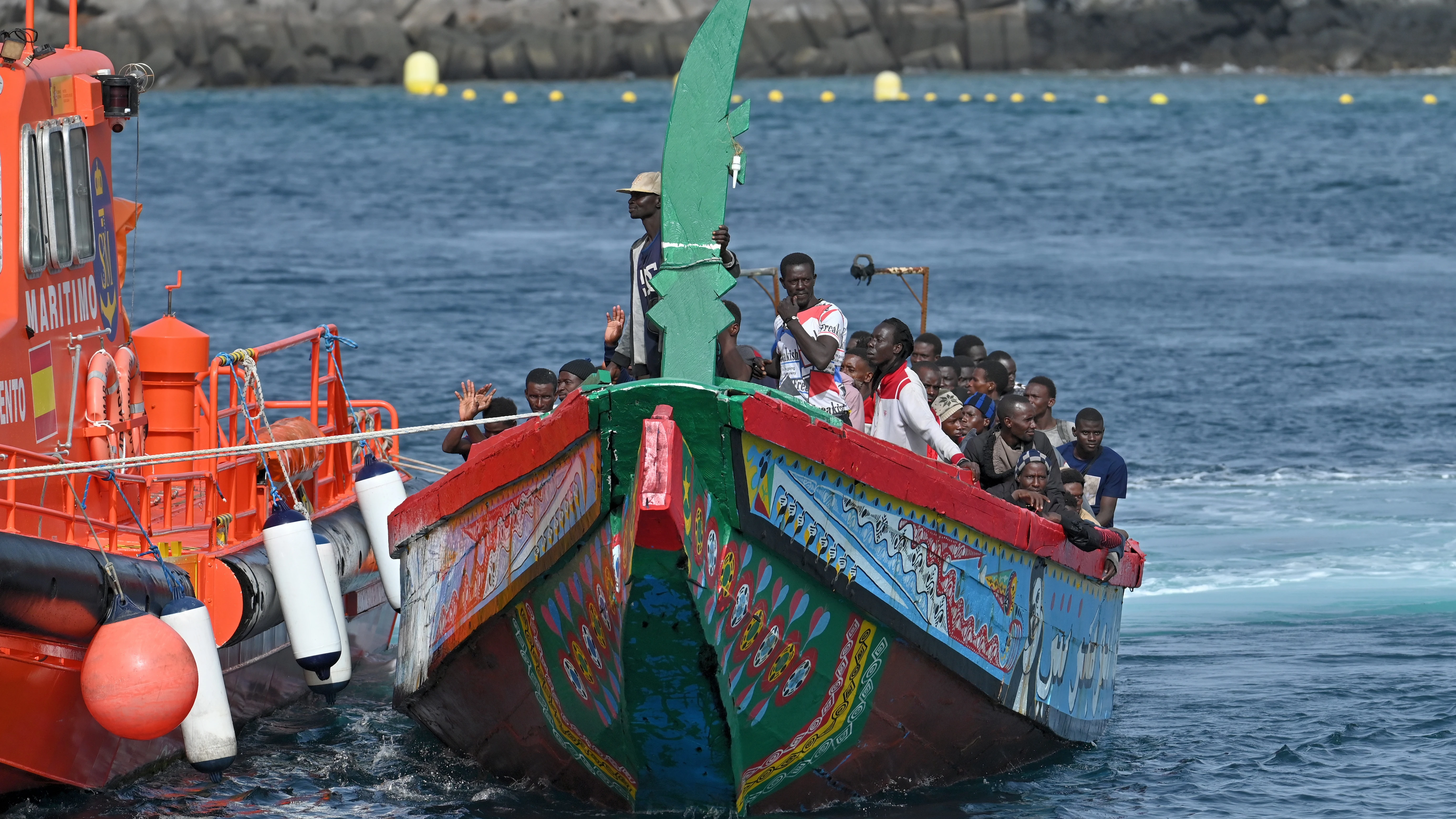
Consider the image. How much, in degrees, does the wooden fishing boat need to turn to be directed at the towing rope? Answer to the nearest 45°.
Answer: approximately 90° to its right

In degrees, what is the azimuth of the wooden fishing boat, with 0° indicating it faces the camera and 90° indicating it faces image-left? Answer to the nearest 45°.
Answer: approximately 0°

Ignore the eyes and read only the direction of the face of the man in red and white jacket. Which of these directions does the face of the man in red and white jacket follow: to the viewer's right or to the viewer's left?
to the viewer's left

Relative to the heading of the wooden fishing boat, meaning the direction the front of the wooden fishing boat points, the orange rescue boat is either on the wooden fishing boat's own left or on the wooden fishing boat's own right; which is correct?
on the wooden fishing boat's own right

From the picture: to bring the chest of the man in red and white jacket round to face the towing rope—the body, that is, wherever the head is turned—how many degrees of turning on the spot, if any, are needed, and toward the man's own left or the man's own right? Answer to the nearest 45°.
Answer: approximately 45° to the man's own right

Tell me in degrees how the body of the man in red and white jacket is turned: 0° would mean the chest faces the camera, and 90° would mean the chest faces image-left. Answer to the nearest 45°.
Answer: approximately 45°

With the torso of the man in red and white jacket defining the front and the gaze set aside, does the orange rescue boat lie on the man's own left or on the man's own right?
on the man's own right
